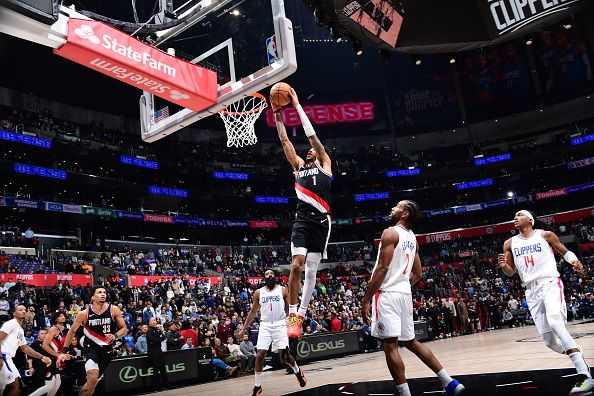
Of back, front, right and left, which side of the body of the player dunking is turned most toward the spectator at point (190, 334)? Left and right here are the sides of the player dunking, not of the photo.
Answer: right

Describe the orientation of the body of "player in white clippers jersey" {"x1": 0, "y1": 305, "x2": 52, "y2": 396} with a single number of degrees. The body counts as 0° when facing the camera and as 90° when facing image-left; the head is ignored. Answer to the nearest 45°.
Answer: approximately 315°

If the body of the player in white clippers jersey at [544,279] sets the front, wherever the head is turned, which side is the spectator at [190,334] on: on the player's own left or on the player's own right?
on the player's own right

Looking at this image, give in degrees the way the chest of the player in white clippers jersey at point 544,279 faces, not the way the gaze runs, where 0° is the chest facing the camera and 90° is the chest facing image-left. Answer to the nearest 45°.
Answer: approximately 45°
